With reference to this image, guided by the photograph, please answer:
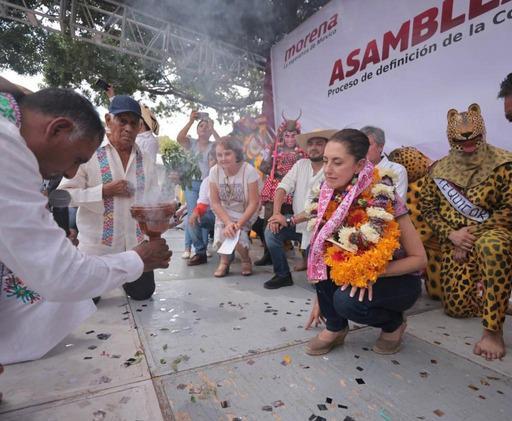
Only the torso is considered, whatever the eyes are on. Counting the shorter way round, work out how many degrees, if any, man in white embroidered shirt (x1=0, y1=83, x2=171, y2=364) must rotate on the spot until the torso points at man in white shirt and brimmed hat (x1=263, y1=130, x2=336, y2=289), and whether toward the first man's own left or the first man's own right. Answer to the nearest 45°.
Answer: approximately 45° to the first man's own left

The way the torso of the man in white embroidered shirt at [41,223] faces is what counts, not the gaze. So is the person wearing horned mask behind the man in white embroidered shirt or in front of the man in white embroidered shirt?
in front

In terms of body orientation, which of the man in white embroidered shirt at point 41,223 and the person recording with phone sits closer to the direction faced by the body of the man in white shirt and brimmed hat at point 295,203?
the man in white embroidered shirt

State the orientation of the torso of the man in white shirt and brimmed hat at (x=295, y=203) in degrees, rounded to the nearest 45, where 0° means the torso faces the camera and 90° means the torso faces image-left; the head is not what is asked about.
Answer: approximately 45°

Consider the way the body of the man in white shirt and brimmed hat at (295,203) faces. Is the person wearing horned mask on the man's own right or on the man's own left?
on the man's own right

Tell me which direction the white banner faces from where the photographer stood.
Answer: facing the viewer and to the left of the viewer

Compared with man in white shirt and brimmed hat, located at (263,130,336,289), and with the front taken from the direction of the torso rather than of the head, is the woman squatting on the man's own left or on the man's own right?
on the man's own left

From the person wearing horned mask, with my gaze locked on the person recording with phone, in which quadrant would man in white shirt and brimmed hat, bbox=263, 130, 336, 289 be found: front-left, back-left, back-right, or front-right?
back-left

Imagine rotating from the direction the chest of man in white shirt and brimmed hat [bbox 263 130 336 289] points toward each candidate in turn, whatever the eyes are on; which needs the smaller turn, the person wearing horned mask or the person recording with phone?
the person recording with phone

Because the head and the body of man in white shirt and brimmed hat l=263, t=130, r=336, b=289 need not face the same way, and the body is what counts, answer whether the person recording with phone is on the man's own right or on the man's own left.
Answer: on the man's own right

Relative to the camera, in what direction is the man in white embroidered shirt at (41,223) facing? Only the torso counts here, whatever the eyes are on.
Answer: to the viewer's right

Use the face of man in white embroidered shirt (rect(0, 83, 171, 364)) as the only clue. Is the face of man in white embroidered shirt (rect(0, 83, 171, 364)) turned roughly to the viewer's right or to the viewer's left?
to the viewer's right

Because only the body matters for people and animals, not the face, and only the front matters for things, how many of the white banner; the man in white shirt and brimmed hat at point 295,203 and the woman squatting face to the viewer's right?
0

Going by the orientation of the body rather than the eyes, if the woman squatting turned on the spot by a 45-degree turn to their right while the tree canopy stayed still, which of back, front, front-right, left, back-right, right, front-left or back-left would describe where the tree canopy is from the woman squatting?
front-right
